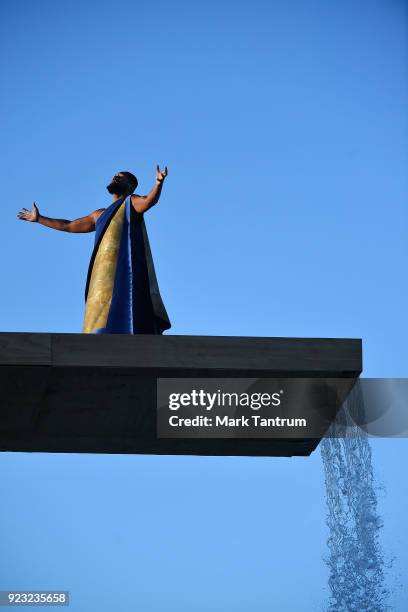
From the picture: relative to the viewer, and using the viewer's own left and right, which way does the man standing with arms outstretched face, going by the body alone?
facing the viewer and to the left of the viewer
